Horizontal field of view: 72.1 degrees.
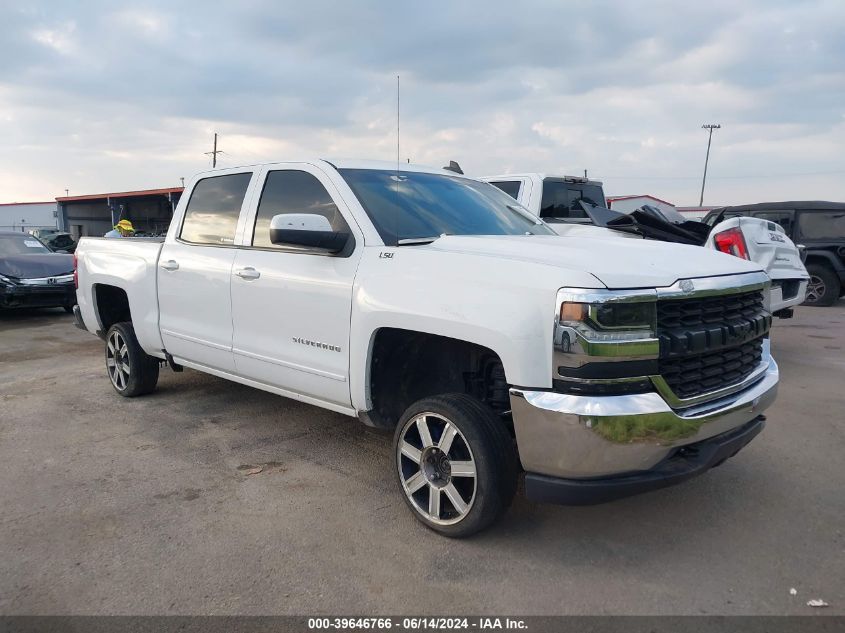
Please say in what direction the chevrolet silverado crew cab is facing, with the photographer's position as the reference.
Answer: facing the viewer and to the right of the viewer

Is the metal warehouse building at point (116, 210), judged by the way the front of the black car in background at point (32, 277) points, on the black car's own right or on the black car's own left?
on the black car's own left

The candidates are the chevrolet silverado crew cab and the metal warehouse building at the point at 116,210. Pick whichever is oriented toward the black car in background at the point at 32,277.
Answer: the metal warehouse building

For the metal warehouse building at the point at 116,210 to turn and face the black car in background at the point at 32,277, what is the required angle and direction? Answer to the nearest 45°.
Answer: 0° — it already faces it

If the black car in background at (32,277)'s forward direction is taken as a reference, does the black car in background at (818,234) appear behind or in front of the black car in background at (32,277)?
in front

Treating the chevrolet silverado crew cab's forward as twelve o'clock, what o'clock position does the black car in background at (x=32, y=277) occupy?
The black car in background is roughly at 6 o'clock from the chevrolet silverado crew cab.

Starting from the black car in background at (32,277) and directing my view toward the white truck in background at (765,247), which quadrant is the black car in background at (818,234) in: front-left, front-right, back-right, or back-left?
front-left

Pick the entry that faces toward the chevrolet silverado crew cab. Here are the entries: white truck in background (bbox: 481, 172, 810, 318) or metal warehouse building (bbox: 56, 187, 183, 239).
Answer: the metal warehouse building

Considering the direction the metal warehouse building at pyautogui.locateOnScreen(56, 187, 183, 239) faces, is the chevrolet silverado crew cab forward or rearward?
forward

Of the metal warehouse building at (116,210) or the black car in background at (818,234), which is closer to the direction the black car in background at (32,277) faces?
the black car in background

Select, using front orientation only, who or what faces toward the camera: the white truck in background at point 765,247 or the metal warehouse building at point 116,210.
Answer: the metal warehouse building

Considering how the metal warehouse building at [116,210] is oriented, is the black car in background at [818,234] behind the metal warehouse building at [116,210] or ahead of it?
ahead

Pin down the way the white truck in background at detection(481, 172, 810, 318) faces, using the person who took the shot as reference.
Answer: facing away from the viewer and to the left of the viewer

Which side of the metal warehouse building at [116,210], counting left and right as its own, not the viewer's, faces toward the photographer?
front
